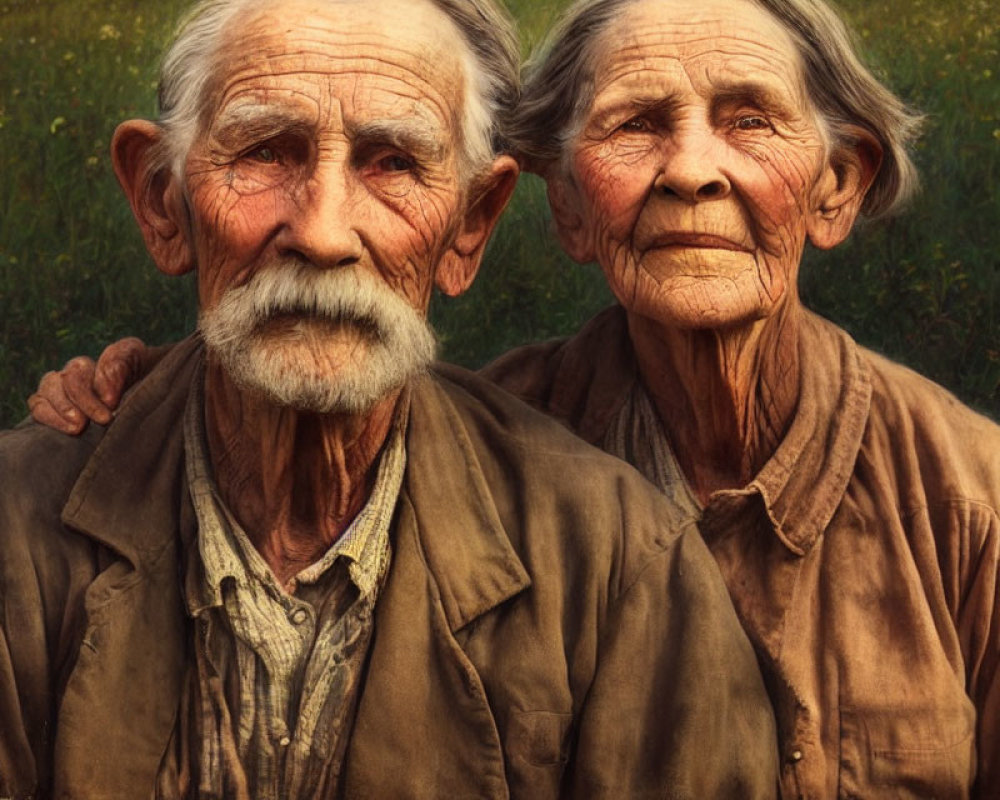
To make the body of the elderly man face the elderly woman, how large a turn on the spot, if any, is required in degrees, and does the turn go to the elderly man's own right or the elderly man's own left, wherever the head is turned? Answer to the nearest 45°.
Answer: approximately 90° to the elderly man's own left

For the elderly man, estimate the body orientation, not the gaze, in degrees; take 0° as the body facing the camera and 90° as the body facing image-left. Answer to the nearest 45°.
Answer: approximately 0°

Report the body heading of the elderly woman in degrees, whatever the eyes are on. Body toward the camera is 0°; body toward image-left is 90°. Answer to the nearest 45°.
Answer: approximately 0°

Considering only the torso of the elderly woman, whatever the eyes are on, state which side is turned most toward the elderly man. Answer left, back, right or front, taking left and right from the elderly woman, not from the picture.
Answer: right
